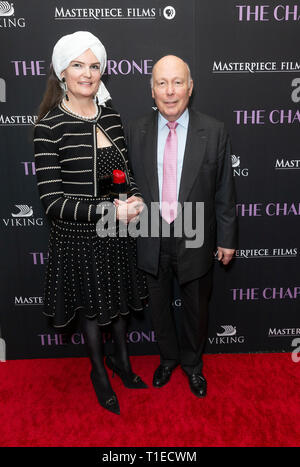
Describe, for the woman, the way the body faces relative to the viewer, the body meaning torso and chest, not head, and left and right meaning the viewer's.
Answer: facing the viewer and to the right of the viewer

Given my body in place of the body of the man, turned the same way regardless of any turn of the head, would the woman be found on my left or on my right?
on my right

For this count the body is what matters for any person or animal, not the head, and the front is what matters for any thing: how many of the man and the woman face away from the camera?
0

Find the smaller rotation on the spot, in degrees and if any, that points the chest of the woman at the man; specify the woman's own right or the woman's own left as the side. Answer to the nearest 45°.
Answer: approximately 45° to the woman's own left

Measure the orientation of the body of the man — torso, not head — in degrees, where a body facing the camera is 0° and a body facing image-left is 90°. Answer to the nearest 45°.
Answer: approximately 0°
